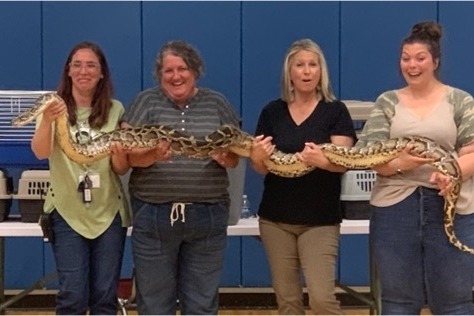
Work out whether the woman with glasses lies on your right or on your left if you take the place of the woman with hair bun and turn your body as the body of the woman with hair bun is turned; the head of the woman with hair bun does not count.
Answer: on your right

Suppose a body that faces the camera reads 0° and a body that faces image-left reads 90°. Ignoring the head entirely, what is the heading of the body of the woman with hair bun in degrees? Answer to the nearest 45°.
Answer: approximately 0°

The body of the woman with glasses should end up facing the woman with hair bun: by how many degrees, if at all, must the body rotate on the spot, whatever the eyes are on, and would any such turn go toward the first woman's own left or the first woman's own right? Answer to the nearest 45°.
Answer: approximately 45° to the first woman's own left

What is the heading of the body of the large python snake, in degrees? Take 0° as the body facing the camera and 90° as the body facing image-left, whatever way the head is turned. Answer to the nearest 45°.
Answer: approximately 90°
